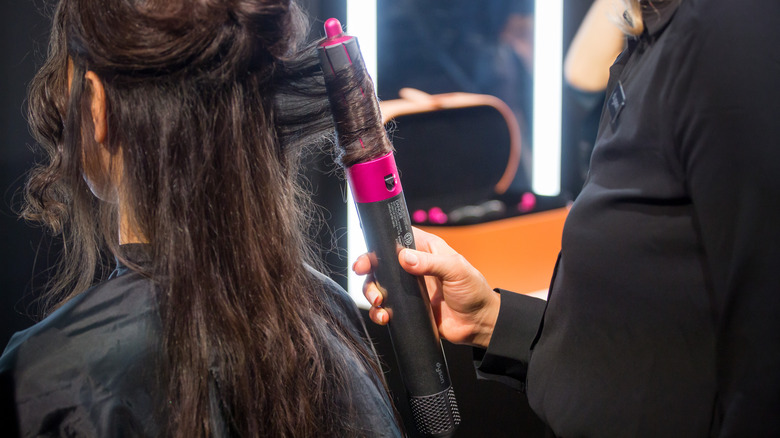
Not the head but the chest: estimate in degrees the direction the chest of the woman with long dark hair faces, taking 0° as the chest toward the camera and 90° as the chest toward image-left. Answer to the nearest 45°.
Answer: approximately 135°

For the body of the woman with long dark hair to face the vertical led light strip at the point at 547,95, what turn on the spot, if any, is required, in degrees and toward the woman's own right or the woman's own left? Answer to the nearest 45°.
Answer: approximately 90° to the woman's own right
